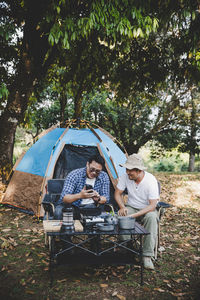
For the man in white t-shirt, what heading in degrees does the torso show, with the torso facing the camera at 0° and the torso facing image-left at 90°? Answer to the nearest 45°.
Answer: approximately 45°

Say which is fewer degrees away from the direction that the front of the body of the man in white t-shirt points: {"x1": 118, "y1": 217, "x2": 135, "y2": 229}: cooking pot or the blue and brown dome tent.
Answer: the cooking pot

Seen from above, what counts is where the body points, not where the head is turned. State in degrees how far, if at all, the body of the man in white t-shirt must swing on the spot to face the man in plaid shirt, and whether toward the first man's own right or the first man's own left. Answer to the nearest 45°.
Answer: approximately 45° to the first man's own right

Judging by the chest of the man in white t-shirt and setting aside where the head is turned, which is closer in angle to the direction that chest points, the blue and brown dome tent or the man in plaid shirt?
the man in plaid shirt

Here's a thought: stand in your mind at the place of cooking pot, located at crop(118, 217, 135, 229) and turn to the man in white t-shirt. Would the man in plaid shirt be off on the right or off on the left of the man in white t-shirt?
left

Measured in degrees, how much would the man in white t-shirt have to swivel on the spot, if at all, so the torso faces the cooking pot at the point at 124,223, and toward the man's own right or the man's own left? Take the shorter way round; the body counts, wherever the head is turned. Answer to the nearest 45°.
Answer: approximately 45° to the man's own left

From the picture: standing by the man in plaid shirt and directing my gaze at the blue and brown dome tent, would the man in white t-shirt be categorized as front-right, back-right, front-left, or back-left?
back-right

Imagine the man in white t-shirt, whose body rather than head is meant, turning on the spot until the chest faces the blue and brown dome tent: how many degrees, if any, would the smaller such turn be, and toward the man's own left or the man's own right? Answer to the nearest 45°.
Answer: approximately 90° to the man's own right

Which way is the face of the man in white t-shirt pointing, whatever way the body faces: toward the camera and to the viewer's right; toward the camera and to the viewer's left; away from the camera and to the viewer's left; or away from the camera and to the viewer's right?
toward the camera and to the viewer's left

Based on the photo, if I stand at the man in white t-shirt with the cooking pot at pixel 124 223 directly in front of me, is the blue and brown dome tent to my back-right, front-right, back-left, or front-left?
back-right
